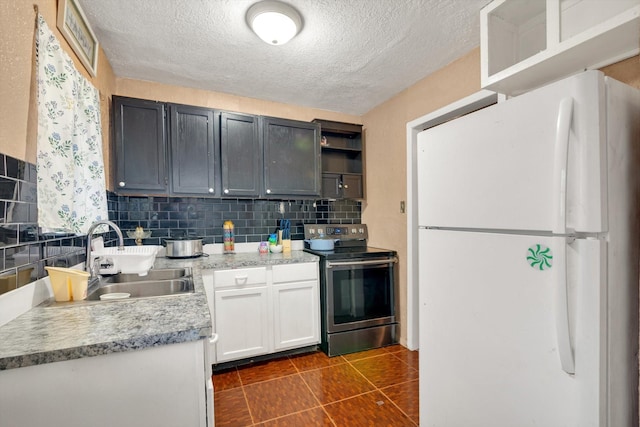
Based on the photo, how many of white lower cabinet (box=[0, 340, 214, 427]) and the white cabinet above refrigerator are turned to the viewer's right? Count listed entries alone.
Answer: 1

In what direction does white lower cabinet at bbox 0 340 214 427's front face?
to the viewer's right

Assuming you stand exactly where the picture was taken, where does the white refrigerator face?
facing the viewer and to the left of the viewer

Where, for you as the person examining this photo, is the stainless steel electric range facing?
facing the viewer and to the right of the viewer

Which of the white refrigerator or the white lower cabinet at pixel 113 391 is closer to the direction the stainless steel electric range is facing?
the white refrigerator

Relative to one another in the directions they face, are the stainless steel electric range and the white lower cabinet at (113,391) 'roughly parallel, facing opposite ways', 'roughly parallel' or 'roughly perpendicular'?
roughly perpendicular

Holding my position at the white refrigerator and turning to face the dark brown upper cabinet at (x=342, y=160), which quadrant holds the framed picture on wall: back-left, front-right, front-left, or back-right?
front-left

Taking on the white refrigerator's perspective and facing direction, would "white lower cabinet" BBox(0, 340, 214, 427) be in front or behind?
in front

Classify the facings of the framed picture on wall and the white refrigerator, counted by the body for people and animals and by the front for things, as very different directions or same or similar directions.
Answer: very different directions

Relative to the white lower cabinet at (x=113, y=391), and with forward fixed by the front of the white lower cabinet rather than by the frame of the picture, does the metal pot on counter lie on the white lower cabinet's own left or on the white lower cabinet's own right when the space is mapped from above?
on the white lower cabinet's own left

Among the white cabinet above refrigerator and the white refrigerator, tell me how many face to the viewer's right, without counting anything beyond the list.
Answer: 0

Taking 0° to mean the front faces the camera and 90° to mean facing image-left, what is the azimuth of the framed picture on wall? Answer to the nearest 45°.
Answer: approximately 315°
